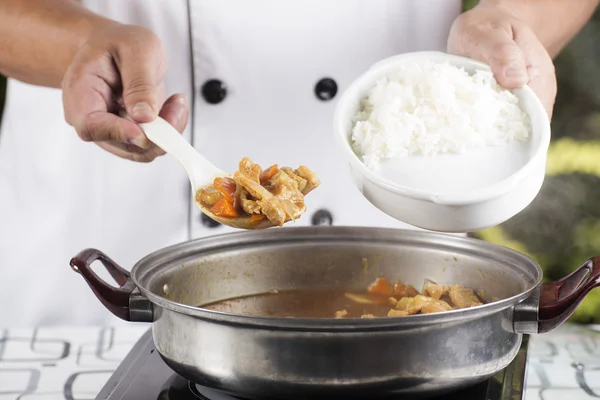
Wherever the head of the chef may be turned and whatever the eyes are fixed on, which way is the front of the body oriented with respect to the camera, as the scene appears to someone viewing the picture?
toward the camera

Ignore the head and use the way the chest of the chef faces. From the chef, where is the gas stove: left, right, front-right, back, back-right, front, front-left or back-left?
front

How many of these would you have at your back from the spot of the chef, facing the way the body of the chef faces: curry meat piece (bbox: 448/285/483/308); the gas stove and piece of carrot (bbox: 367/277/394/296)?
0
